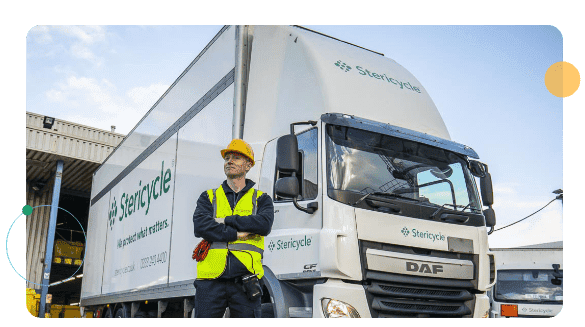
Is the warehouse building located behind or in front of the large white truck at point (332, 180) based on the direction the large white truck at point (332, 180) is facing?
behind

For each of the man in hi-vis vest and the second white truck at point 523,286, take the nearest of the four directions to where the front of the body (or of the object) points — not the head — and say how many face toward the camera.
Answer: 2

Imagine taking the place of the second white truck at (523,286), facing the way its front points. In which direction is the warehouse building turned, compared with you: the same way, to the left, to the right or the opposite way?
to the left

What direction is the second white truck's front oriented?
toward the camera

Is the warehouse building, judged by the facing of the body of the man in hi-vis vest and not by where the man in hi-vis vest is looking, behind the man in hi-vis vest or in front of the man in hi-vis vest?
behind

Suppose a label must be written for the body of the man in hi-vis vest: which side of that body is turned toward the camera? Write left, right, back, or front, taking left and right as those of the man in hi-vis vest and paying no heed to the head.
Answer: front

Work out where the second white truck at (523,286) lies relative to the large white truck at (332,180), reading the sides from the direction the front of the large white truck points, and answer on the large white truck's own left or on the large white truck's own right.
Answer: on the large white truck's own left

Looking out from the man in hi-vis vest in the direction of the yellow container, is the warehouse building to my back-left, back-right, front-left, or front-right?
front-right

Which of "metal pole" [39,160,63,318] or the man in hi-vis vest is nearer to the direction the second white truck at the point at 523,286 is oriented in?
the man in hi-vis vest

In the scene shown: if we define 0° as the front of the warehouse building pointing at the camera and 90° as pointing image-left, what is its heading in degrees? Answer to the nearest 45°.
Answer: approximately 315°
